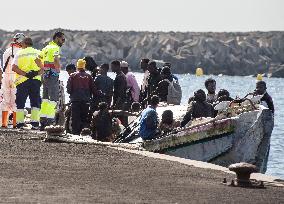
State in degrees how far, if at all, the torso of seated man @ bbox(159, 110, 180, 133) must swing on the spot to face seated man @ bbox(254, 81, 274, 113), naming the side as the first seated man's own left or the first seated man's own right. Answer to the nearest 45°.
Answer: approximately 45° to the first seated man's own right

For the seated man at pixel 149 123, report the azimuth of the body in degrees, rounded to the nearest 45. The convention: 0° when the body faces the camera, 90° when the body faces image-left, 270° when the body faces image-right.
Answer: approximately 225°

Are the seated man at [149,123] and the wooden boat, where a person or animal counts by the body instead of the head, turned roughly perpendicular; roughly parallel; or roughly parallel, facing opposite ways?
roughly perpendicular

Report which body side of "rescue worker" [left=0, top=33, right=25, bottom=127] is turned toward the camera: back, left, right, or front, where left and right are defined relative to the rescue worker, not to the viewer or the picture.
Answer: right

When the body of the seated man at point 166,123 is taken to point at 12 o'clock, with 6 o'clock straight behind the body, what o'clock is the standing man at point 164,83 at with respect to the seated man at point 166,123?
the standing man at point 164,83 is roughly at 12 o'clock from the seated man at point 166,123.

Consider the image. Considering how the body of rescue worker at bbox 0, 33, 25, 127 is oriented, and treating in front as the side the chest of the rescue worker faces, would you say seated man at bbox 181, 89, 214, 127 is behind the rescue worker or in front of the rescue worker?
in front

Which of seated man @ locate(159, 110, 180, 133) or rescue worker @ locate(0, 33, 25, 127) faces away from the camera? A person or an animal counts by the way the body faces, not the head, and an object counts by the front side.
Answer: the seated man
